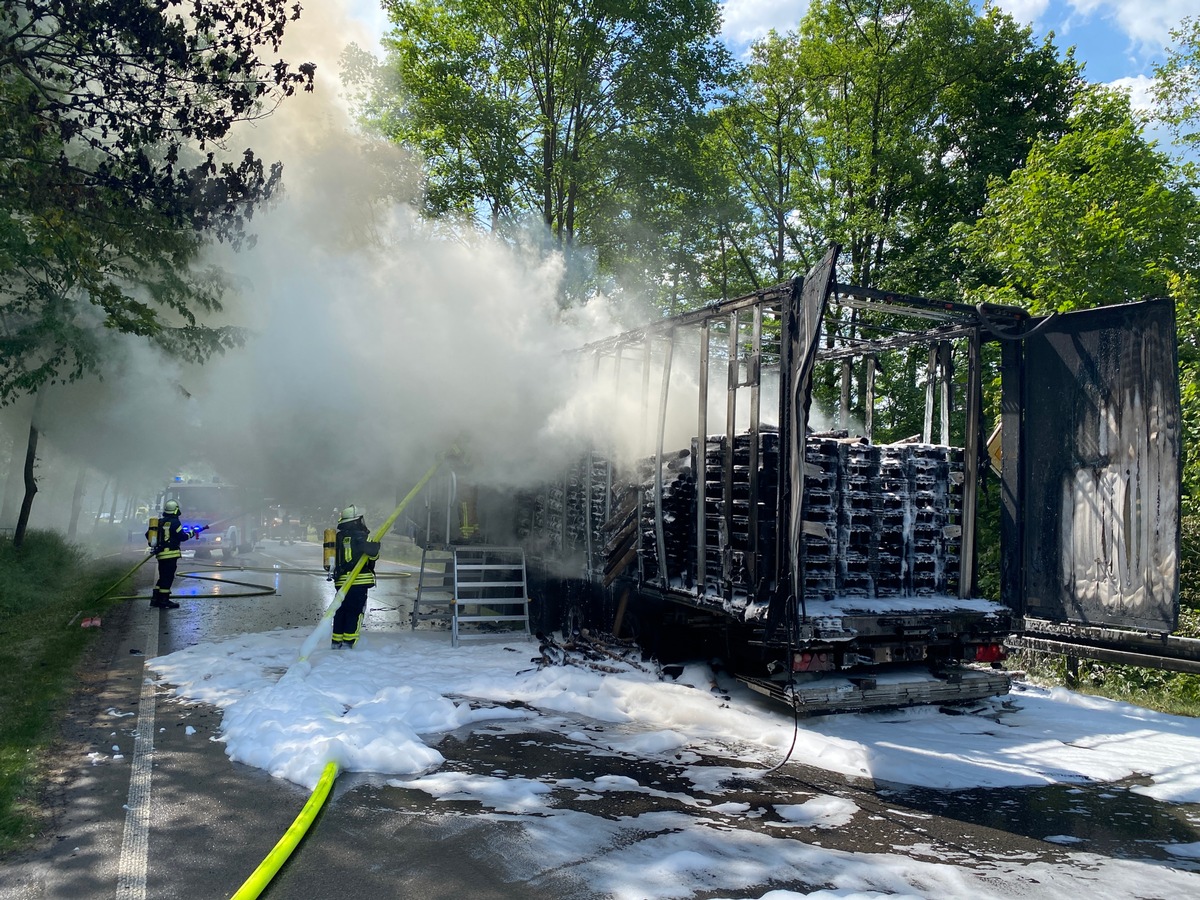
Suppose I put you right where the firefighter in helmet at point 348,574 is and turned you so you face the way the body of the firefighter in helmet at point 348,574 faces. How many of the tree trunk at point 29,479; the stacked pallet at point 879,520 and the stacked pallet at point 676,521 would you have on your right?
2

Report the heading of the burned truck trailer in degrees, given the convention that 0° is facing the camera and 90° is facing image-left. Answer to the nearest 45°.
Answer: approximately 135°

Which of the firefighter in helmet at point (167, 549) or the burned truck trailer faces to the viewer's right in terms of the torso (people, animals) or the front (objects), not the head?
the firefighter in helmet

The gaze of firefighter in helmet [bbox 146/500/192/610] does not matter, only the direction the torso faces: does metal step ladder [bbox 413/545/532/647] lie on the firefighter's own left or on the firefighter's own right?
on the firefighter's own right

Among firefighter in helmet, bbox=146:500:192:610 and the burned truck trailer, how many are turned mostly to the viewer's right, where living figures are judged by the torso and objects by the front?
1

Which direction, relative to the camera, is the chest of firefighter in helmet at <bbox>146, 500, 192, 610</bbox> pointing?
to the viewer's right

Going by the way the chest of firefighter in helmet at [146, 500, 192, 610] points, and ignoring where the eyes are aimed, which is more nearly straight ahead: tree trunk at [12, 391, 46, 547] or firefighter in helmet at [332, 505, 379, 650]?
the firefighter in helmet

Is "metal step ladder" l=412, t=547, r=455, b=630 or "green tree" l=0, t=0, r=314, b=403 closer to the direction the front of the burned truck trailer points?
the green tree

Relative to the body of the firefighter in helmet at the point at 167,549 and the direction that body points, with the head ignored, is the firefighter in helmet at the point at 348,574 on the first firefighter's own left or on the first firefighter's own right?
on the first firefighter's own right

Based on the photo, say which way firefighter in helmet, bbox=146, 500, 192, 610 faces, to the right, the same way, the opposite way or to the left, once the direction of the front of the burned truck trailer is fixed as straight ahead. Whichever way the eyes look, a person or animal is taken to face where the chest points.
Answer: to the right

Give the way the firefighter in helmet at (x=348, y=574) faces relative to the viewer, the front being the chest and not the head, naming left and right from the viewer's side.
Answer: facing away from the viewer and to the right of the viewer

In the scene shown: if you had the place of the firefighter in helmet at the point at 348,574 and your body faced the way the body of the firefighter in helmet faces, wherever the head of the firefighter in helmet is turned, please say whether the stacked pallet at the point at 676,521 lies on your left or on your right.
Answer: on your right
